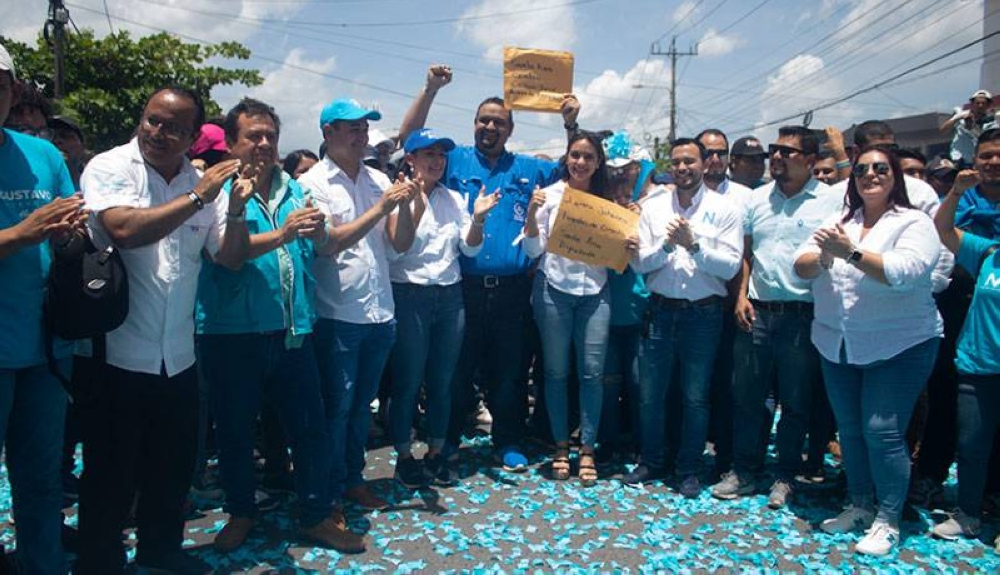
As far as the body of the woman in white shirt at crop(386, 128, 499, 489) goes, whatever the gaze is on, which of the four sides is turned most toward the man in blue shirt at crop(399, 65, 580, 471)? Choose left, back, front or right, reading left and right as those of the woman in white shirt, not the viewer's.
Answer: left

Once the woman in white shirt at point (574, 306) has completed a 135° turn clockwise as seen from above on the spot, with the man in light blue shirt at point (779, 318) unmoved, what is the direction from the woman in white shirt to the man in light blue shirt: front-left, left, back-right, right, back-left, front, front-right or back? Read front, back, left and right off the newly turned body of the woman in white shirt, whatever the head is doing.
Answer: back-right

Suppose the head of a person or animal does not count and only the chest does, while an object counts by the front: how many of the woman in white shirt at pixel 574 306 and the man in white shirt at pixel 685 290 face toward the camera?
2

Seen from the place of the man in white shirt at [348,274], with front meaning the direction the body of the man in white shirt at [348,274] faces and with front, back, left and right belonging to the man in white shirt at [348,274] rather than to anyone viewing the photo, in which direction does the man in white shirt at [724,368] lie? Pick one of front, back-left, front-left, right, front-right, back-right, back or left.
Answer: front-left

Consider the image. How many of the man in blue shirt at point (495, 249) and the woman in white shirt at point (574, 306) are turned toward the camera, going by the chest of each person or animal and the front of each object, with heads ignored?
2

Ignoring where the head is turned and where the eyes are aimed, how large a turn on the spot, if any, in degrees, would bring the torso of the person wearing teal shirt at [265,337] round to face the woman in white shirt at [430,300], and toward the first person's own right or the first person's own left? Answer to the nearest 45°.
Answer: approximately 90° to the first person's own left

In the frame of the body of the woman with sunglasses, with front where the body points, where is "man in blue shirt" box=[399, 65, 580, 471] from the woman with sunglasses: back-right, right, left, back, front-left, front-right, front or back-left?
front-right

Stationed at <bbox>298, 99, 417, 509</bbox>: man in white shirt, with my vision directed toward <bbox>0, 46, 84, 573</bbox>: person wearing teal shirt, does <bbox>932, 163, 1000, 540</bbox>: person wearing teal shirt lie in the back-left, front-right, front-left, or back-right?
back-left

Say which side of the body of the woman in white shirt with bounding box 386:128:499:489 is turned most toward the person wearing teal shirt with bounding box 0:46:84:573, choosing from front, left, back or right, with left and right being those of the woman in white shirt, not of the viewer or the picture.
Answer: right

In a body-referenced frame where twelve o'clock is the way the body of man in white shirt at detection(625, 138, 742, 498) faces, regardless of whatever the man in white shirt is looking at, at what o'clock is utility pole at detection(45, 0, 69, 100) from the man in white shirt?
The utility pole is roughly at 4 o'clock from the man in white shirt.

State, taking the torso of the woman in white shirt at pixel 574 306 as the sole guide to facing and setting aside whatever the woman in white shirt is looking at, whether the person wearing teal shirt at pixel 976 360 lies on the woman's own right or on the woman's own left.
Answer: on the woman's own left
